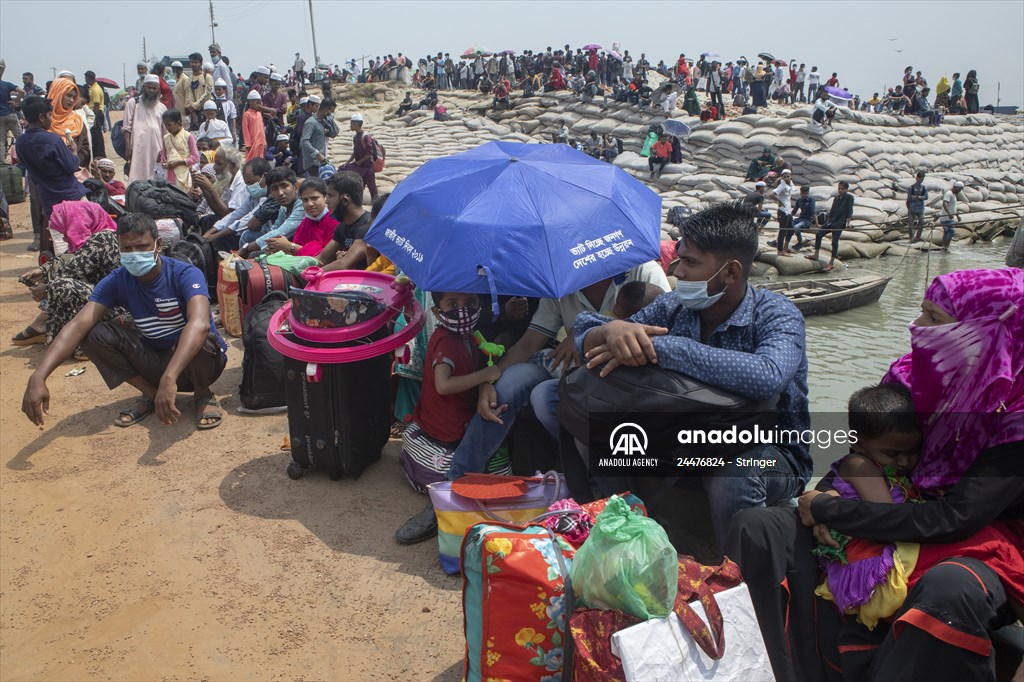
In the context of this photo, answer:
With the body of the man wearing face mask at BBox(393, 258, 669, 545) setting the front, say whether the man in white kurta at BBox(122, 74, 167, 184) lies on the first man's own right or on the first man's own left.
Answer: on the first man's own right

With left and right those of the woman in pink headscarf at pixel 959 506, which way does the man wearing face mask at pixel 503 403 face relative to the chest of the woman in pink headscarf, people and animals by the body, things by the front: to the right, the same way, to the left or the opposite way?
to the left

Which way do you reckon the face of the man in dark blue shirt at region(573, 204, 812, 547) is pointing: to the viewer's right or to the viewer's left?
to the viewer's left

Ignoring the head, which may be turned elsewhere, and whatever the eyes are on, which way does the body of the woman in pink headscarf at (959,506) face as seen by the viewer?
to the viewer's left

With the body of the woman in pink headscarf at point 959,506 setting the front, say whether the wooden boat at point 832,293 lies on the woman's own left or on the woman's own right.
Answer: on the woman's own right

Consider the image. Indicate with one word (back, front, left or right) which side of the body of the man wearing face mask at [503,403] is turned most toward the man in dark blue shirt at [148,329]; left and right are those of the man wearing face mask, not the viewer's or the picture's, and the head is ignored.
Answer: right

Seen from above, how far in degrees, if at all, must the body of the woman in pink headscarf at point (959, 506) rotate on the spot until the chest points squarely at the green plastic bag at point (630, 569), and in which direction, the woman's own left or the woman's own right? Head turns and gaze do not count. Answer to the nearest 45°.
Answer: approximately 45° to the woman's own left

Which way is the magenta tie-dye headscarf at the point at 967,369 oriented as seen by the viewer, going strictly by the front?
to the viewer's left
